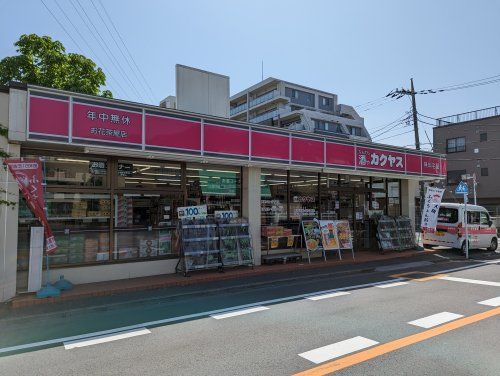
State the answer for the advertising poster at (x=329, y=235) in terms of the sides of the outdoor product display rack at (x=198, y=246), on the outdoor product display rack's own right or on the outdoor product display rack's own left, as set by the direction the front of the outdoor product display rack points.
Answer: on the outdoor product display rack's own left

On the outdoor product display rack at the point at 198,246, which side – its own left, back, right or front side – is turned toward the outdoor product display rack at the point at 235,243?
left

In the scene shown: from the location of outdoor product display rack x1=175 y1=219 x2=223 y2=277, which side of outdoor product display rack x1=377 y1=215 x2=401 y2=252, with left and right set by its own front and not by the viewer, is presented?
right

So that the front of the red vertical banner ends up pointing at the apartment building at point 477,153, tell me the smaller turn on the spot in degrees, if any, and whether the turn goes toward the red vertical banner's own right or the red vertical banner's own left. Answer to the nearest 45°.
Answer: approximately 90° to the red vertical banner's own left

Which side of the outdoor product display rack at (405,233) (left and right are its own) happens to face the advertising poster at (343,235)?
right

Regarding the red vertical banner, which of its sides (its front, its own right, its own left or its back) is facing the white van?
left

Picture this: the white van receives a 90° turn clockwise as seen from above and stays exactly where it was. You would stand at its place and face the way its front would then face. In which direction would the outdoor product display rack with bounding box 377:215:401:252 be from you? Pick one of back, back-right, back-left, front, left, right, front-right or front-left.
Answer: right

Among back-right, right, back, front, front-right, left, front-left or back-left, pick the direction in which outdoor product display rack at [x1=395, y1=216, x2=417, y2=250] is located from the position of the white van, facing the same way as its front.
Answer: back

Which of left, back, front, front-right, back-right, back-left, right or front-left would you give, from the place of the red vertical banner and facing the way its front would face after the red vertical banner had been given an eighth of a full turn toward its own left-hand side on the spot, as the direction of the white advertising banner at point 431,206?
front-left

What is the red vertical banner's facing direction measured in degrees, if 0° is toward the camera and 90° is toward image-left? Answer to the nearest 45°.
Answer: approximately 0°

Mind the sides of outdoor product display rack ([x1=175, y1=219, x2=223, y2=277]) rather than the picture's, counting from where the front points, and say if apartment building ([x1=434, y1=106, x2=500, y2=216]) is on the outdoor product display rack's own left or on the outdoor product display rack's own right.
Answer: on the outdoor product display rack's own left

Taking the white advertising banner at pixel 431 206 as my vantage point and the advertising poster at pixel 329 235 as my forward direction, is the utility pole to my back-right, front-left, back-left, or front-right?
back-right
